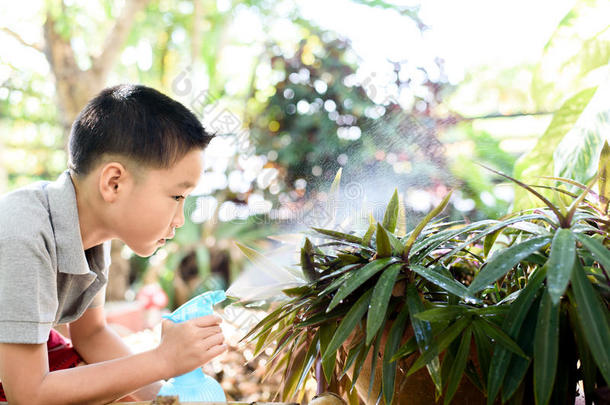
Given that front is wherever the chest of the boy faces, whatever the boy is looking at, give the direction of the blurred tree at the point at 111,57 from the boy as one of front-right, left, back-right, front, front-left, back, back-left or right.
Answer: left

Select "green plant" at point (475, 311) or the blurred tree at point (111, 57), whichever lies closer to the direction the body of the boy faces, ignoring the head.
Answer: the green plant

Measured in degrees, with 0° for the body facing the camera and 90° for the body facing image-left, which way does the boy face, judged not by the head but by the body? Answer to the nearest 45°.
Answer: approximately 270°

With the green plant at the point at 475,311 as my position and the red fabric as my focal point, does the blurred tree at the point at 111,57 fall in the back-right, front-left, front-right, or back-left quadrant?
front-right

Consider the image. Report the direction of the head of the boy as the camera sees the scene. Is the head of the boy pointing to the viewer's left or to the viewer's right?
to the viewer's right
